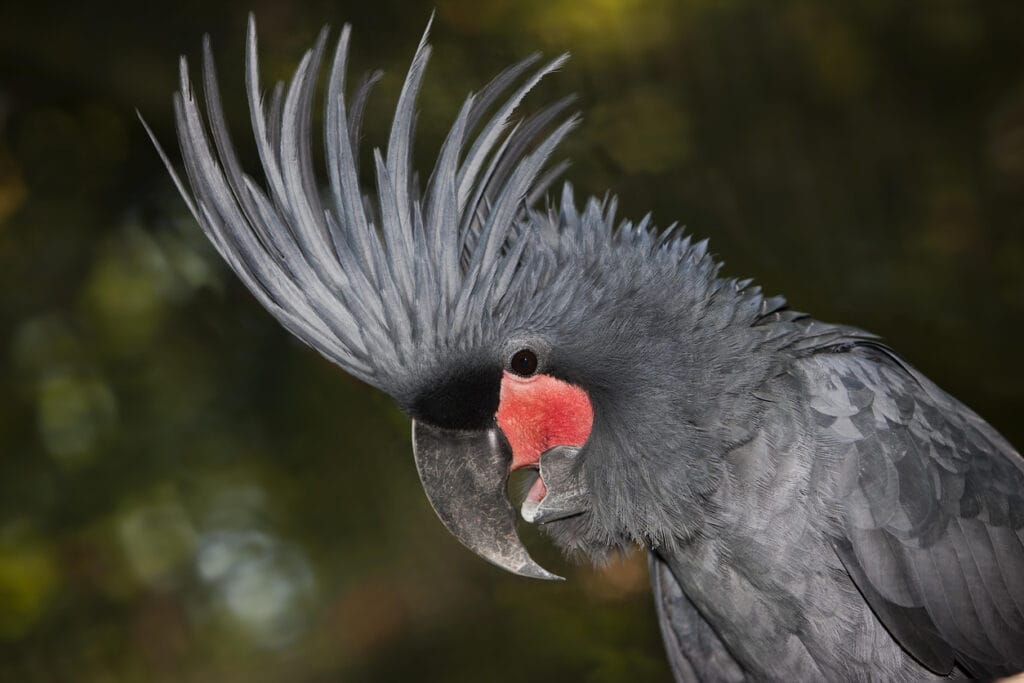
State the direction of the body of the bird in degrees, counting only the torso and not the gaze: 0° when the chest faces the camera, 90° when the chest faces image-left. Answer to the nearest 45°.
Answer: approximately 90°
